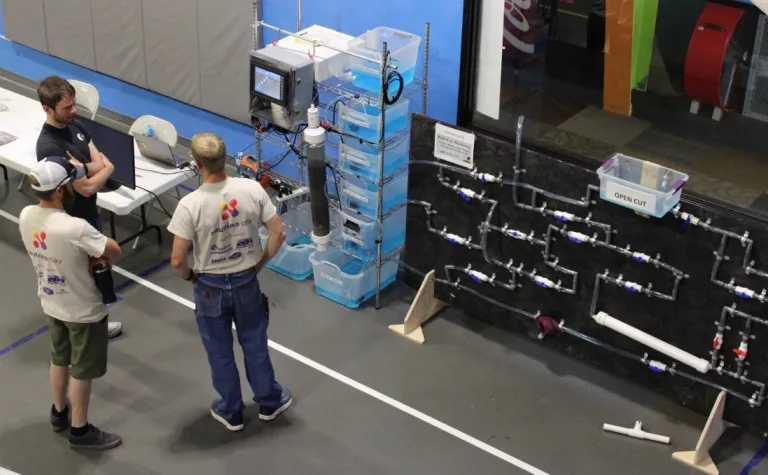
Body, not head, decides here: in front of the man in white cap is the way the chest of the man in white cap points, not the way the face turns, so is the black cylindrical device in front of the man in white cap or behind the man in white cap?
in front

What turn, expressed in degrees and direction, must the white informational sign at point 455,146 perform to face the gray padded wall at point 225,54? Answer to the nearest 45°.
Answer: approximately 90° to its right

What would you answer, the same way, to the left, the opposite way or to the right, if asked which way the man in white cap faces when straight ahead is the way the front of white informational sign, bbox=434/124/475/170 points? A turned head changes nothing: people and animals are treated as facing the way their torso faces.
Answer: the opposite way

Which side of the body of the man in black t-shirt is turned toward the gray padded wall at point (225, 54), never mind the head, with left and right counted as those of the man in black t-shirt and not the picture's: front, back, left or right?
left

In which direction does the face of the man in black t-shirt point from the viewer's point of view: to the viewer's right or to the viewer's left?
to the viewer's right

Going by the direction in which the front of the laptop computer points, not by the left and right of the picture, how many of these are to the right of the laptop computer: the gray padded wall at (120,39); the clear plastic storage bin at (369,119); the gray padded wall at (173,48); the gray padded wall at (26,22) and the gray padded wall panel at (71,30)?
1

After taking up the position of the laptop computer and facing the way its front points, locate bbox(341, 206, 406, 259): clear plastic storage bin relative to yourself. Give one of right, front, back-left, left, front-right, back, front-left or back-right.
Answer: right

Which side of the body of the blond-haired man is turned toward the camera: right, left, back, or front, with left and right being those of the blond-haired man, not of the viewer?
back

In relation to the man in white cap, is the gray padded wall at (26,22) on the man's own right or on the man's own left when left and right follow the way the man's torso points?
on the man's own left

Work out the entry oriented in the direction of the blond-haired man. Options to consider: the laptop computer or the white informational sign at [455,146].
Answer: the white informational sign

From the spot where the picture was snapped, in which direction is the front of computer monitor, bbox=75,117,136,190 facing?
facing the viewer and to the left of the viewer
